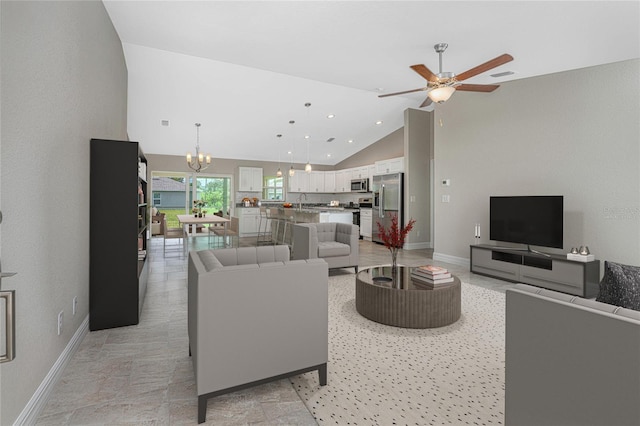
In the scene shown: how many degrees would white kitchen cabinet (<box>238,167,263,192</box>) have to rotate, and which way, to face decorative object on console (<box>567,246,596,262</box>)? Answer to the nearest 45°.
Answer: approximately 45° to its left

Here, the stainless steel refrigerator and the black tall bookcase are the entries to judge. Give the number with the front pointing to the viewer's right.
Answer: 1

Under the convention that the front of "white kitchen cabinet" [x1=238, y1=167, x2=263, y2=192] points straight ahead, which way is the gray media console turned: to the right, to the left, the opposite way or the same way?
to the right

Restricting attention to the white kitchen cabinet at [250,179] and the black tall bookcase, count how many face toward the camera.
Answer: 1

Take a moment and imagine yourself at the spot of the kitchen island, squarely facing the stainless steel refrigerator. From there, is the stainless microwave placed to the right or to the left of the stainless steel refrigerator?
left

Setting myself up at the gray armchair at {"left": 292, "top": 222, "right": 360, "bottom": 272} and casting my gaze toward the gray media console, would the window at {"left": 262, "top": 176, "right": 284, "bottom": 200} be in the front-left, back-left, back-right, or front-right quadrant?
back-left

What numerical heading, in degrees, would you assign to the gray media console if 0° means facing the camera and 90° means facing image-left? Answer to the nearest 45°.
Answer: approximately 45°

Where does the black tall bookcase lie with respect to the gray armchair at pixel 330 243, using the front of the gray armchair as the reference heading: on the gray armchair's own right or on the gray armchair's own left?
on the gray armchair's own right

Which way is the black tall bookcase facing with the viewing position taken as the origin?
facing to the right of the viewer

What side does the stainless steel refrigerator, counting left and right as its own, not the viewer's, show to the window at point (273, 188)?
right

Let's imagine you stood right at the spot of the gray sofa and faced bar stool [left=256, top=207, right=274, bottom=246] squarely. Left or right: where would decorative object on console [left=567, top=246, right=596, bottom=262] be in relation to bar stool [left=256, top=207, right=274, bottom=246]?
right
